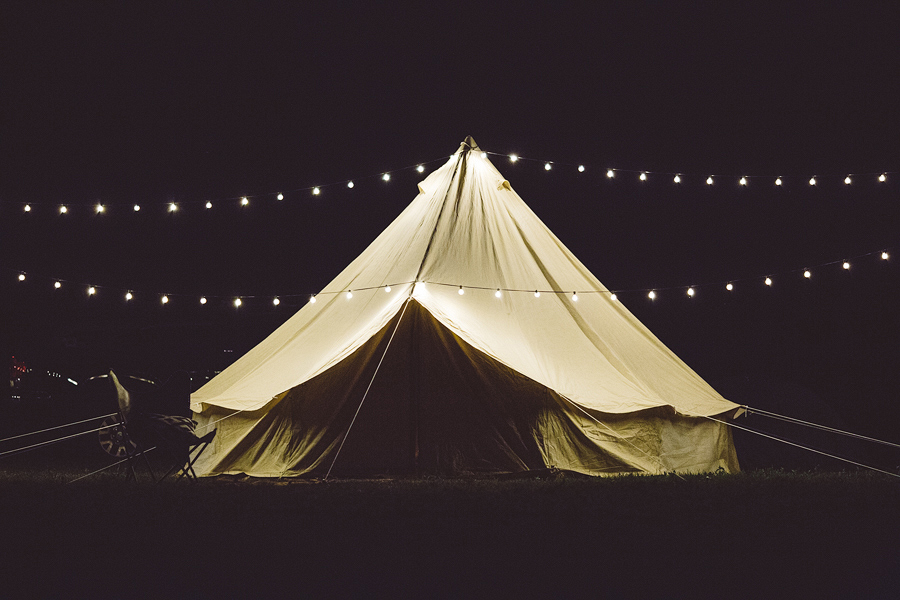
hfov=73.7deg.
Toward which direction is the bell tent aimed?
toward the camera
